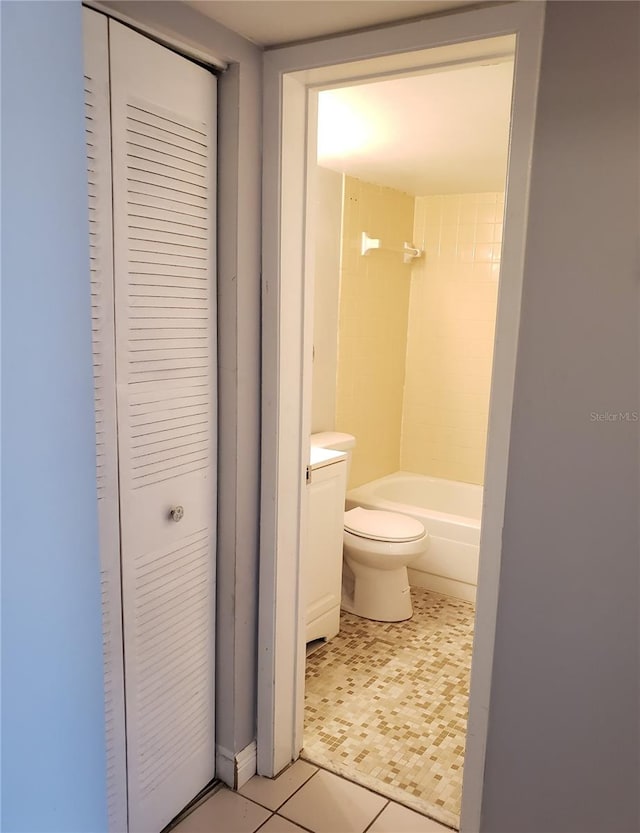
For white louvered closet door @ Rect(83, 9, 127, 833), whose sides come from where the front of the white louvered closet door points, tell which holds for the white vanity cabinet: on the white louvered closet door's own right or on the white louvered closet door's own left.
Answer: on the white louvered closet door's own left

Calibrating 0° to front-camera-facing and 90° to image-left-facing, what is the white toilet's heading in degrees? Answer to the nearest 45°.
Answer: approximately 315°

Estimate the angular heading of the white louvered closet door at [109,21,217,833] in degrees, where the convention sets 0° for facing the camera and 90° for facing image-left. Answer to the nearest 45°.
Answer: approximately 315°

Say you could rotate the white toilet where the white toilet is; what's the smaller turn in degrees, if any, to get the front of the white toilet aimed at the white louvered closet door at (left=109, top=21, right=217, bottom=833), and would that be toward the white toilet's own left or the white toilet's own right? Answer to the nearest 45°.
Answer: approximately 90° to the white toilet's own right

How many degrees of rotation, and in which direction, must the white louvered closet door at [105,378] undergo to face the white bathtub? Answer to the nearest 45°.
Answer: approximately 45° to its left

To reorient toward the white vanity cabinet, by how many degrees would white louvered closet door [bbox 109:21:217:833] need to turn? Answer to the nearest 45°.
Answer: approximately 90° to its left

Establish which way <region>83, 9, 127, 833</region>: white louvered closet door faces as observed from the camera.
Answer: facing to the right of the viewer

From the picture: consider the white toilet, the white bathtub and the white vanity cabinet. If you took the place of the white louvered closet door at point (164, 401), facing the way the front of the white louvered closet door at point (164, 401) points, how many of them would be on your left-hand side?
3

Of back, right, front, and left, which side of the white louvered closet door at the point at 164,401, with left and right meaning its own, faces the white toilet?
left
